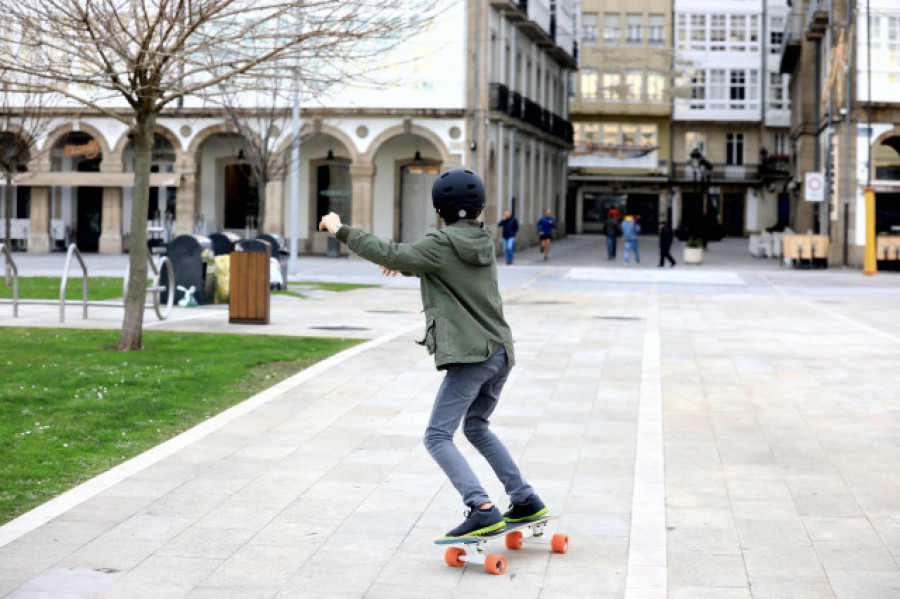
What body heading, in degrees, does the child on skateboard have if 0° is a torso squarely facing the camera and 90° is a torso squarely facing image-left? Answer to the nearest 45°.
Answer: approximately 135°

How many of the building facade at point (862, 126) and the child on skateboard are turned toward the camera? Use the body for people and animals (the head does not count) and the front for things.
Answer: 1

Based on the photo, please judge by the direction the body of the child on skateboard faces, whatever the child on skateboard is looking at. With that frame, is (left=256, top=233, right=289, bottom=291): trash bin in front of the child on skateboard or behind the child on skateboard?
in front

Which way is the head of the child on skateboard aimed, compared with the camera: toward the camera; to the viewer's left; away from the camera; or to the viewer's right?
away from the camera

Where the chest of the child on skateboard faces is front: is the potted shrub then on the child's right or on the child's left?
on the child's right
